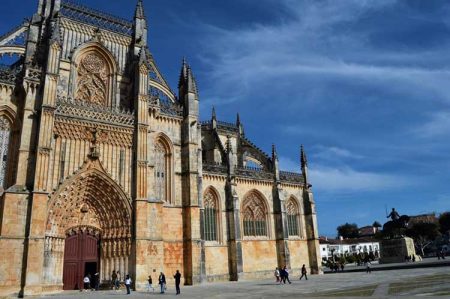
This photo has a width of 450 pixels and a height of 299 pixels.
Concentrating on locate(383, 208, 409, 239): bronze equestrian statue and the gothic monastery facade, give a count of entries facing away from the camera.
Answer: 0

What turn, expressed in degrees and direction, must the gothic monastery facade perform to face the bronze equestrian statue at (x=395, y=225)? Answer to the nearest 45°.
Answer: approximately 90° to its left

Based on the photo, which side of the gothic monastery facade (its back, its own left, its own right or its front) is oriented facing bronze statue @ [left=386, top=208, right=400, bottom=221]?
left
